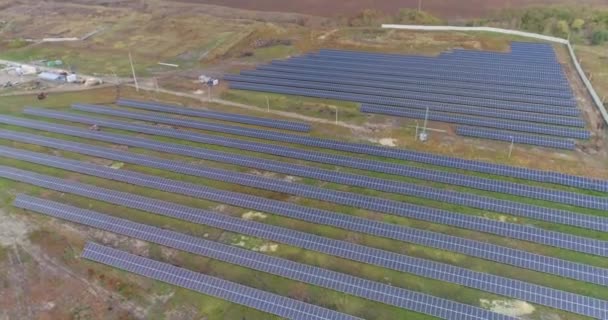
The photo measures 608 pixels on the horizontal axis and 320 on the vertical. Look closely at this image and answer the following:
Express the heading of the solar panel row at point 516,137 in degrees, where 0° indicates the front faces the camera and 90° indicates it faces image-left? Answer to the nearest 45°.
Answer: approximately 0°

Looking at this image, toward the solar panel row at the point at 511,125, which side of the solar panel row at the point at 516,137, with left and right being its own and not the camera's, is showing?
back

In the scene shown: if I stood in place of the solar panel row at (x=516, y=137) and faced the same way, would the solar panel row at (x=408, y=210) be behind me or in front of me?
in front

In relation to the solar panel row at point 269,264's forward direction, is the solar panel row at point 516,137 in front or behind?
behind

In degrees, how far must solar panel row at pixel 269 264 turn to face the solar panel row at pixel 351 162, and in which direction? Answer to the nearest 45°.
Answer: approximately 180°

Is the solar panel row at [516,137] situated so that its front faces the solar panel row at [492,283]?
yes

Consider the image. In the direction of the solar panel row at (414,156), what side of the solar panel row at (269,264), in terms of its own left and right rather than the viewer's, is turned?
back
